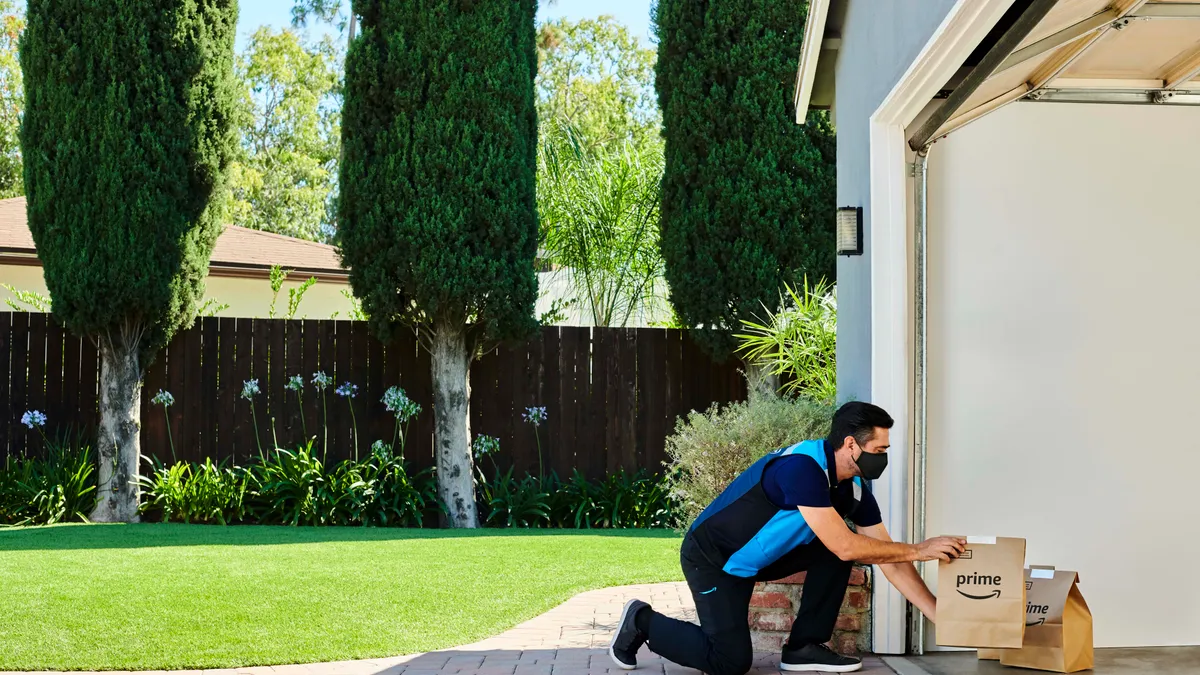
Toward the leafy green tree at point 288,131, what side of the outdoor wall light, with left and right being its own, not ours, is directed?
right

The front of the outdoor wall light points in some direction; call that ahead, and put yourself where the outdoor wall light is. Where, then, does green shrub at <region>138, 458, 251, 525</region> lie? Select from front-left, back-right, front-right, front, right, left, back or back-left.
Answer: right

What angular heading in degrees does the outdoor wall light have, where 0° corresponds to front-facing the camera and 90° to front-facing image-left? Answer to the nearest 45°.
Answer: approximately 45°

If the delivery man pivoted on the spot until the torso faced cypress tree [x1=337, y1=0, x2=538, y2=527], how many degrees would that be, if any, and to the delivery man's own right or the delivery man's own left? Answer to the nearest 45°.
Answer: approximately 135° to the delivery man's own left

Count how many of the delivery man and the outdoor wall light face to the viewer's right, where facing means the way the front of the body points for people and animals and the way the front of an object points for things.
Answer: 1

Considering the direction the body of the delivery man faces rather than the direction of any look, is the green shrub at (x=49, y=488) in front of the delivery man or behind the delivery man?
behind

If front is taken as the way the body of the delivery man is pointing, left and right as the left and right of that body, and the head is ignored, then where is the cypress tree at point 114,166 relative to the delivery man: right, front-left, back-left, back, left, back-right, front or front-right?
back-left

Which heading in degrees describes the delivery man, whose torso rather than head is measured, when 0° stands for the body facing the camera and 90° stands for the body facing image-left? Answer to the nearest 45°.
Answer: approximately 270°

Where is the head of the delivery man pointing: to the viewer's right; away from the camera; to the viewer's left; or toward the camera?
to the viewer's right

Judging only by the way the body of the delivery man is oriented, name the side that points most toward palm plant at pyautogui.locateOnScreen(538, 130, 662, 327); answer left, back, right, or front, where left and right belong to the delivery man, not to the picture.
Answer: left

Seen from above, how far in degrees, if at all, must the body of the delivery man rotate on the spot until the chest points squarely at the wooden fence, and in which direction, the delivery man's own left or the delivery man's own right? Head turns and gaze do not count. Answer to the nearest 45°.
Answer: approximately 135° to the delivery man's own left

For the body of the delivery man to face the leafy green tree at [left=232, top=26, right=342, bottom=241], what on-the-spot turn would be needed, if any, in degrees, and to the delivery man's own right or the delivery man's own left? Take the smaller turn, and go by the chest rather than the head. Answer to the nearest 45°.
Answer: approximately 135° to the delivery man's own left
